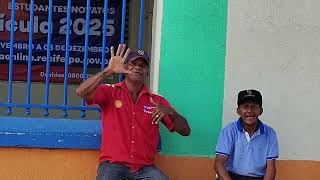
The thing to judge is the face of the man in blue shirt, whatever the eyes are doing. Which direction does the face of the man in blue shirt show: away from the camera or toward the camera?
toward the camera

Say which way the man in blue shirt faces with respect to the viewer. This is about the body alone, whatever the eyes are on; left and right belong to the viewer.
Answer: facing the viewer

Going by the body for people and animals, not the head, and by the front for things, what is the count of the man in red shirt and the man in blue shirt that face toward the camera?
2

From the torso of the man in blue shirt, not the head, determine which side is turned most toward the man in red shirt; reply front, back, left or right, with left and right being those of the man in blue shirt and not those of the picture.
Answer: right

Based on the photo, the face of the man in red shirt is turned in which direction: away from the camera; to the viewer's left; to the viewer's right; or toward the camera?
toward the camera

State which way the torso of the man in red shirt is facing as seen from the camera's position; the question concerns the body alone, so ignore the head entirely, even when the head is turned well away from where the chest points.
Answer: toward the camera

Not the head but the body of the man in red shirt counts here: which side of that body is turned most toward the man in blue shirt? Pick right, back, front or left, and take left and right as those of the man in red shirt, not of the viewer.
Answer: left

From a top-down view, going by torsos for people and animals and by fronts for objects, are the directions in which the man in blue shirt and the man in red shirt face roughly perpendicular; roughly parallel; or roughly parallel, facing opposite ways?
roughly parallel
